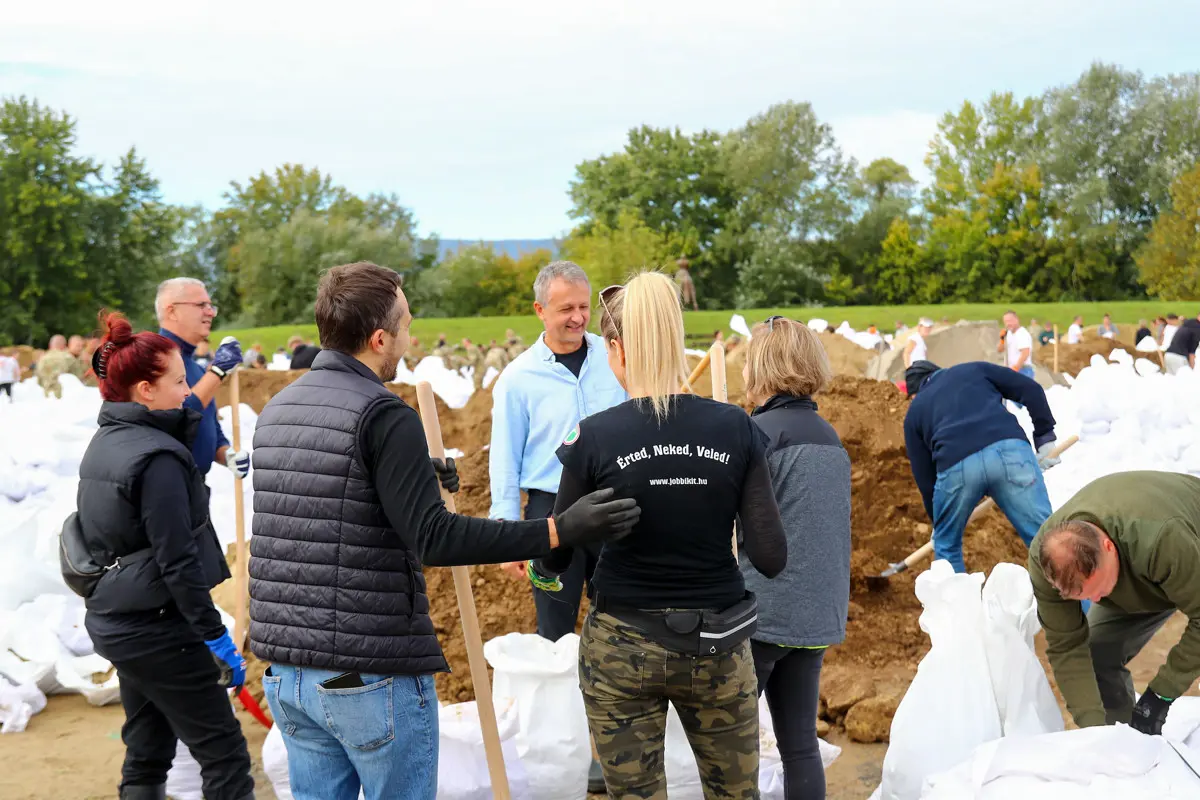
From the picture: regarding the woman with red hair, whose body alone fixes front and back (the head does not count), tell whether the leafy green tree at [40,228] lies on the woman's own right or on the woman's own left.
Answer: on the woman's own left

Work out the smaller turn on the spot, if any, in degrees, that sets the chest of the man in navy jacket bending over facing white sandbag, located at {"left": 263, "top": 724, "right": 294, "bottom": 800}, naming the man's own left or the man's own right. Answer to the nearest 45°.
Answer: approximately 90° to the man's own left

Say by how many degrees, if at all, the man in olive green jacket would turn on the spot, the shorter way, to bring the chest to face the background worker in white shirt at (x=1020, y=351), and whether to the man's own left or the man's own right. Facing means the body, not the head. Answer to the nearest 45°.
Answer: approximately 135° to the man's own right

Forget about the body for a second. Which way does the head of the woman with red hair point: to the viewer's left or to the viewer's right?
to the viewer's right

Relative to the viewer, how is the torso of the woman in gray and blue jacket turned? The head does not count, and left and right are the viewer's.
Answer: facing away from the viewer and to the left of the viewer

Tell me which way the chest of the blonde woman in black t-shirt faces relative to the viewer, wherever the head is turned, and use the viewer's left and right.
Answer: facing away from the viewer

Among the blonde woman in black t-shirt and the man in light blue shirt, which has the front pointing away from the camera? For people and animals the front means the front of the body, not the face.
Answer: the blonde woman in black t-shirt

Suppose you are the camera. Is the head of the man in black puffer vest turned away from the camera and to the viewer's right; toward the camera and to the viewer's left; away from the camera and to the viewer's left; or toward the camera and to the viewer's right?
away from the camera and to the viewer's right
